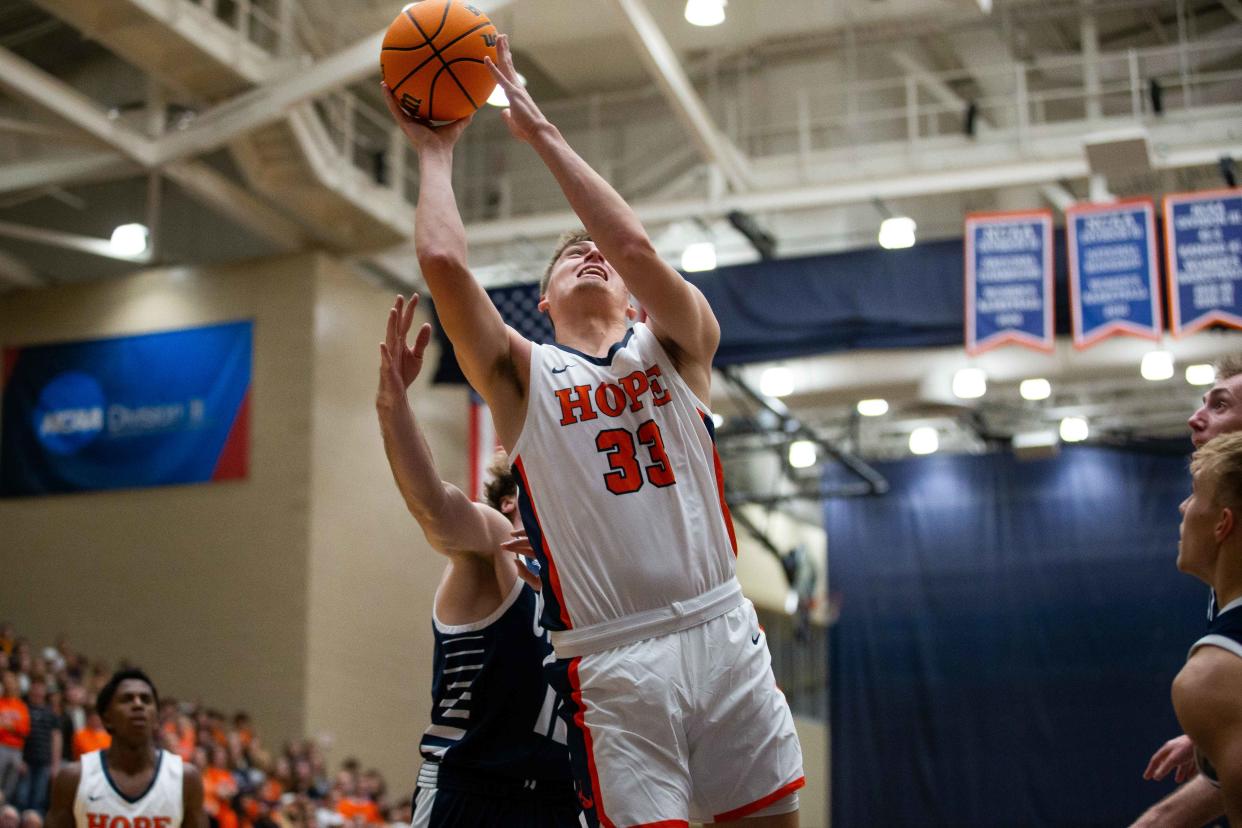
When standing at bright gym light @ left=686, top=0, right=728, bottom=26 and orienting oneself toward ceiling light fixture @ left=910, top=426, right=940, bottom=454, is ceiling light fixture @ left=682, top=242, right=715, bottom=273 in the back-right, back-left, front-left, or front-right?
front-left

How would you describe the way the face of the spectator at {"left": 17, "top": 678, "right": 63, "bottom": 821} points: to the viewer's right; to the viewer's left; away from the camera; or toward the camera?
toward the camera

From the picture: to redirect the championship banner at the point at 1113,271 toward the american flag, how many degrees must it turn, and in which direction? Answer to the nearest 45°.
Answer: approximately 90° to its right

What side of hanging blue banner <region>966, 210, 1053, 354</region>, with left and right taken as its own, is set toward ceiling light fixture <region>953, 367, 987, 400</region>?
back

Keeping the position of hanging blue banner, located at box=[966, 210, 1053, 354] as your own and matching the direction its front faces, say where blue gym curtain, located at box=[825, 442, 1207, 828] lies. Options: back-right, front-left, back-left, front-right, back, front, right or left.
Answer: back

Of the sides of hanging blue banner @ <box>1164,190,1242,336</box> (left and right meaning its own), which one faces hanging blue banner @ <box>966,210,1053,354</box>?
right

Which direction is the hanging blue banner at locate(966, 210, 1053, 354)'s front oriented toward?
toward the camera

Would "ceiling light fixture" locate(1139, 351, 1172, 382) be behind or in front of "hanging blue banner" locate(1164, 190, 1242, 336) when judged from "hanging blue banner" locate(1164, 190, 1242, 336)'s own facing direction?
behind

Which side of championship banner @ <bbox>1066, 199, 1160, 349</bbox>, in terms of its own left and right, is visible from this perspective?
front

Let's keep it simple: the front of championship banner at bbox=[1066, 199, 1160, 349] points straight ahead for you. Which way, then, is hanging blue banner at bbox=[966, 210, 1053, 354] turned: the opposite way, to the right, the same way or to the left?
the same way

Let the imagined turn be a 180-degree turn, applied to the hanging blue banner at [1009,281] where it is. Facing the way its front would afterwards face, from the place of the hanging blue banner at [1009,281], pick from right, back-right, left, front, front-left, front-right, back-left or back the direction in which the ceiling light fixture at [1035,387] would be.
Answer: front

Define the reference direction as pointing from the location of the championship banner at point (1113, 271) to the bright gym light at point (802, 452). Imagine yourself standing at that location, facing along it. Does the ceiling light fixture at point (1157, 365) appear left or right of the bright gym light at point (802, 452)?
right

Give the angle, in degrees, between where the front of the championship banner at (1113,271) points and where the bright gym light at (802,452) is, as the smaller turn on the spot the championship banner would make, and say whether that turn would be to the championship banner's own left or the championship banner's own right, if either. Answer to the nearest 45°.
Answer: approximately 135° to the championship banner's own right

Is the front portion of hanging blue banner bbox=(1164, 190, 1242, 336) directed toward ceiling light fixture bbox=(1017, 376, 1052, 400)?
no

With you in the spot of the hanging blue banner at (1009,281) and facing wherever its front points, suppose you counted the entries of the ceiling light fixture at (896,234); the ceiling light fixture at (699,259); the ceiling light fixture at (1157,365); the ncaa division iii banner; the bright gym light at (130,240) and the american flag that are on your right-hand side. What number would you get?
5

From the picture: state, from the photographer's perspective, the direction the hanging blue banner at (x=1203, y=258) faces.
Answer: facing the viewer

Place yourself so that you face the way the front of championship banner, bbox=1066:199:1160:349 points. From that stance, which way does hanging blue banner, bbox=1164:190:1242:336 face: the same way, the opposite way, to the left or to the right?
the same way

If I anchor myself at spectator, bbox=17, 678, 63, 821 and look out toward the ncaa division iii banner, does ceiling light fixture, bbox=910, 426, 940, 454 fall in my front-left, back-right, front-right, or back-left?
front-right

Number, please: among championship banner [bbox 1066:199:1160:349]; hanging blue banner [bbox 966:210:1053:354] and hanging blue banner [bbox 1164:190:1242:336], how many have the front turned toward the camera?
3
